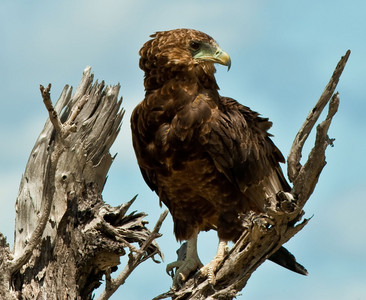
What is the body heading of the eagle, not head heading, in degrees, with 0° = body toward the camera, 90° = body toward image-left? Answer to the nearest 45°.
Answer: approximately 45°
